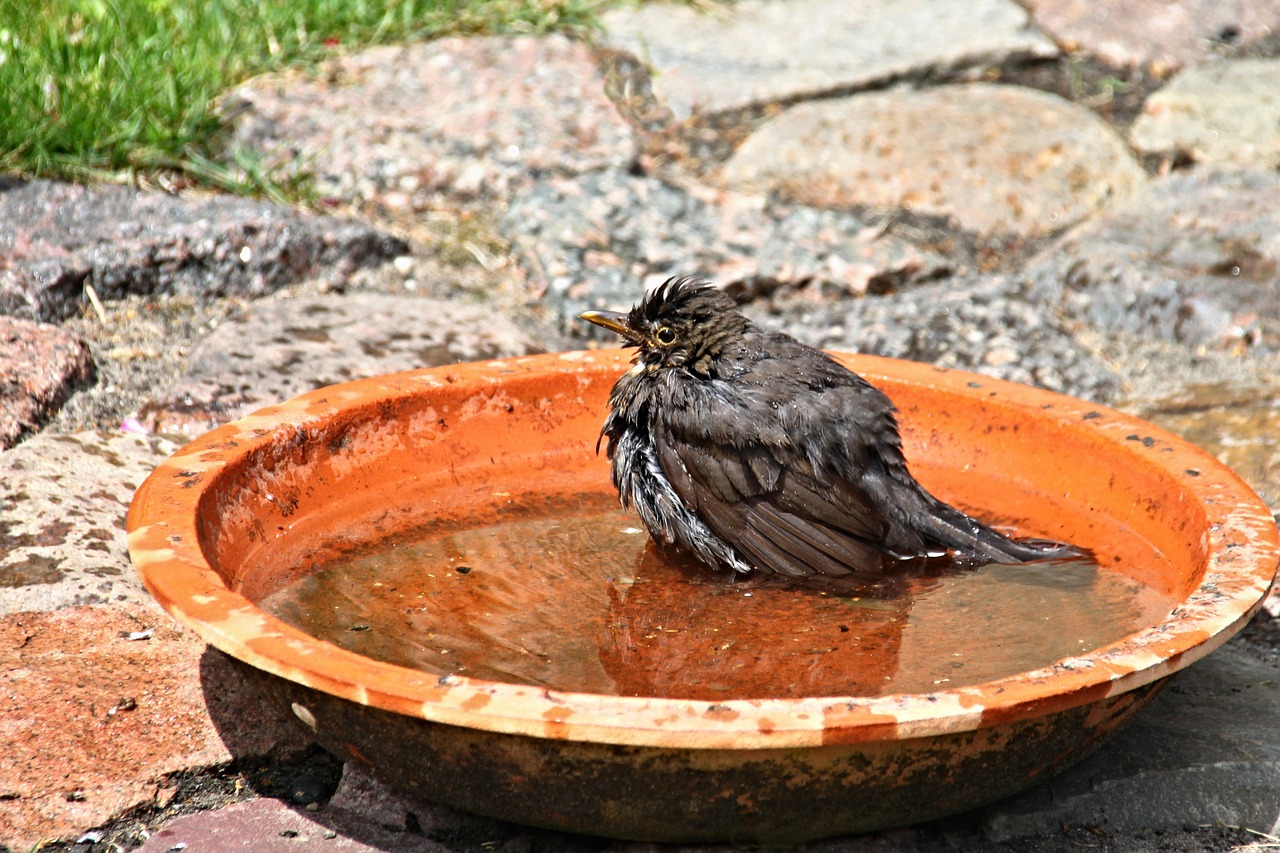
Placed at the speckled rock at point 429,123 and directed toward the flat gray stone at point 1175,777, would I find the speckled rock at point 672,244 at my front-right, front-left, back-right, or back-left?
front-left

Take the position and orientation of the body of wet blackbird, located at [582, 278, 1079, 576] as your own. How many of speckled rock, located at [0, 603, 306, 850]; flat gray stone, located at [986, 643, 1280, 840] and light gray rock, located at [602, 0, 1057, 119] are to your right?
1

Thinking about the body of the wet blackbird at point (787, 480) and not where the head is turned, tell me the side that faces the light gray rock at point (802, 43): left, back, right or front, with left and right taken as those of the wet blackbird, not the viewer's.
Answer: right

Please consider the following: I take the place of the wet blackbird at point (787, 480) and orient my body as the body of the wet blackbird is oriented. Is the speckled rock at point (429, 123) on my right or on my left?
on my right

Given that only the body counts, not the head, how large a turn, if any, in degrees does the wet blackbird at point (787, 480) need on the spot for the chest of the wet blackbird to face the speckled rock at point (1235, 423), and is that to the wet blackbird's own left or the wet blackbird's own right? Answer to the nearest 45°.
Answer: approximately 135° to the wet blackbird's own right

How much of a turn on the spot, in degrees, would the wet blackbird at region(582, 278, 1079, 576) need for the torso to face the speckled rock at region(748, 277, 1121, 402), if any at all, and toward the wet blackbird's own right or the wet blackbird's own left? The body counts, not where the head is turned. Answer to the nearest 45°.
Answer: approximately 90° to the wet blackbird's own right

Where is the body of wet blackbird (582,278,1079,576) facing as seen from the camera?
to the viewer's left

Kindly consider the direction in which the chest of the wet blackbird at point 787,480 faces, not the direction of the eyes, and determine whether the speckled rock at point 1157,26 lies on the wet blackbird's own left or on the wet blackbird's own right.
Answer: on the wet blackbird's own right

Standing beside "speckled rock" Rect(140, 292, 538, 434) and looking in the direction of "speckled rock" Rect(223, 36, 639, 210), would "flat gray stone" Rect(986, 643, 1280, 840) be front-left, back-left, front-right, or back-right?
back-right

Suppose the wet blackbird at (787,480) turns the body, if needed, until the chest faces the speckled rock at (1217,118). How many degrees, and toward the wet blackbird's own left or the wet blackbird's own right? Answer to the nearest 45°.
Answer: approximately 135° to the wet blackbird's own right

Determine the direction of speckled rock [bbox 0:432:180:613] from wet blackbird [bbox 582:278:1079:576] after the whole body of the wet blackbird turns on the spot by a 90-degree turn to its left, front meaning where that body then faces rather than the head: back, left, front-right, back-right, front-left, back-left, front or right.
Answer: right

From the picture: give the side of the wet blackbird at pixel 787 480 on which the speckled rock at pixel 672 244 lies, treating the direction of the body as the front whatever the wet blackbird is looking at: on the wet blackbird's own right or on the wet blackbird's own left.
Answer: on the wet blackbird's own right
